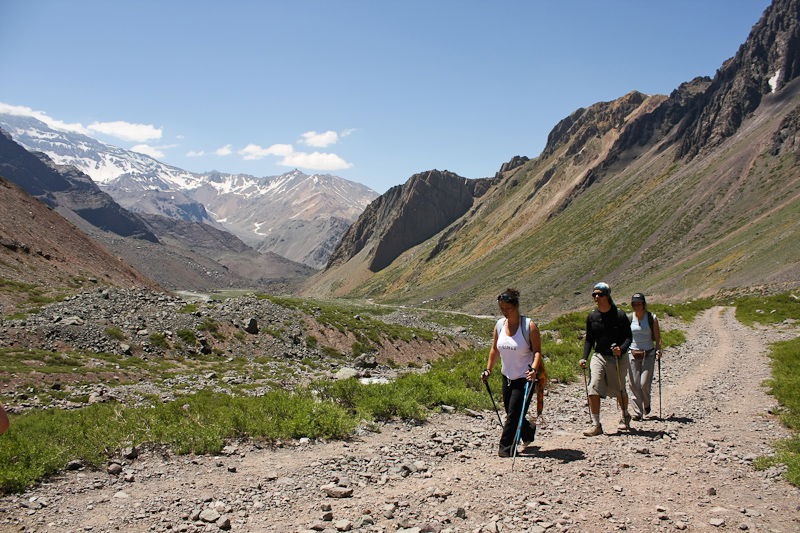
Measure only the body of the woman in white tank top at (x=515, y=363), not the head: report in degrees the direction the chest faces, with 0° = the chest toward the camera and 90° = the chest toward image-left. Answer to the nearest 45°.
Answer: approximately 45°

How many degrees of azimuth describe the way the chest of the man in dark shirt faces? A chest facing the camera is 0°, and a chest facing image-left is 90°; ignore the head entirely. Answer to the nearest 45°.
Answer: approximately 45°

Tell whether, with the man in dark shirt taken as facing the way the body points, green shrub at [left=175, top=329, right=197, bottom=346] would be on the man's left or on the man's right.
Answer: on the man's right

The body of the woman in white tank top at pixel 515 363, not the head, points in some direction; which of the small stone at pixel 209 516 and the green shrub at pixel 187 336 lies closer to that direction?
the small stone

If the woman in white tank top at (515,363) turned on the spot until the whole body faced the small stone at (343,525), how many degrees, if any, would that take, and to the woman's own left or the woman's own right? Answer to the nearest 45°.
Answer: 0° — they already face it
